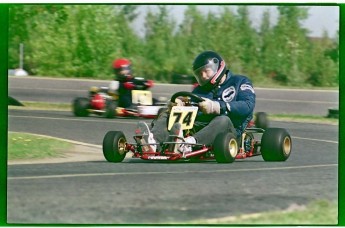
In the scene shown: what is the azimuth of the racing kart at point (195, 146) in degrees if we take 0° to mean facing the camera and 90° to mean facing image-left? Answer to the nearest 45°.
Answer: approximately 45°

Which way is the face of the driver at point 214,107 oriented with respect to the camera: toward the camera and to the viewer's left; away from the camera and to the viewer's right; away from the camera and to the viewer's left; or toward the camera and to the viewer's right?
toward the camera and to the viewer's left

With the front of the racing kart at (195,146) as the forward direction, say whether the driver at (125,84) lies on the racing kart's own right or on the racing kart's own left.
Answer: on the racing kart's own right

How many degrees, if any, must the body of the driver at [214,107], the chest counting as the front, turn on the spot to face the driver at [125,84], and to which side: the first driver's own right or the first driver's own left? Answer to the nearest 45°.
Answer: approximately 135° to the first driver's own right

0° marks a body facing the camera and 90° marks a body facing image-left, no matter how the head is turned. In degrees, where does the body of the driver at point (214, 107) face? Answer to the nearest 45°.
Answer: approximately 45°
